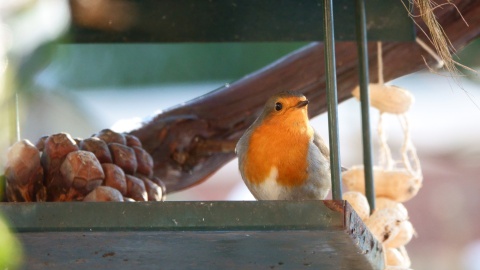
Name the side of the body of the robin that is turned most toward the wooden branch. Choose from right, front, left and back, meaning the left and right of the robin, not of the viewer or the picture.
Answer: back

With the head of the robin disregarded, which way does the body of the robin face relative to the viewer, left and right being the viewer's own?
facing the viewer
